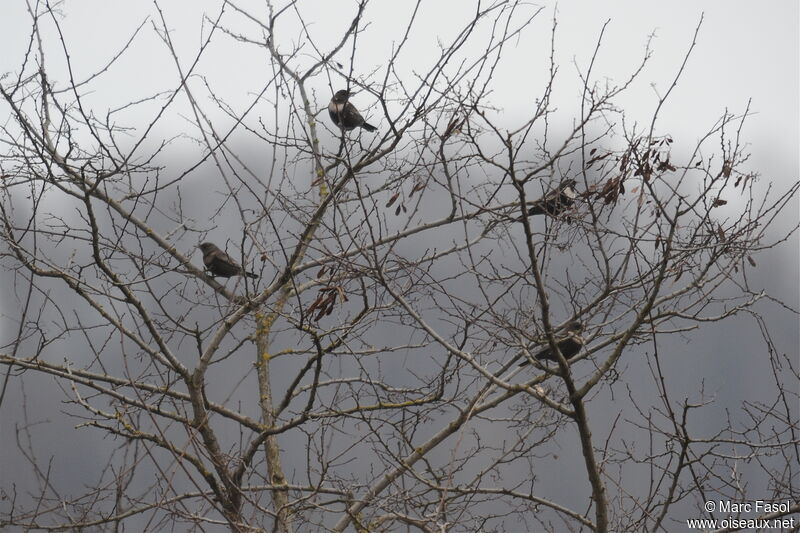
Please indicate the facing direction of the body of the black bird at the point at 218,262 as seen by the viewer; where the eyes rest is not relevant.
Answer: to the viewer's left

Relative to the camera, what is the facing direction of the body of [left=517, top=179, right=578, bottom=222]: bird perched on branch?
to the viewer's right

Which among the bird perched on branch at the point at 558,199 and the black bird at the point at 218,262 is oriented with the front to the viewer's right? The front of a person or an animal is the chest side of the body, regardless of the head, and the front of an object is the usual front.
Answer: the bird perched on branch

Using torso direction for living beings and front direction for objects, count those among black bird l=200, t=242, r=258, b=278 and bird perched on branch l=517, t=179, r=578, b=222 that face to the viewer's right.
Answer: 1
